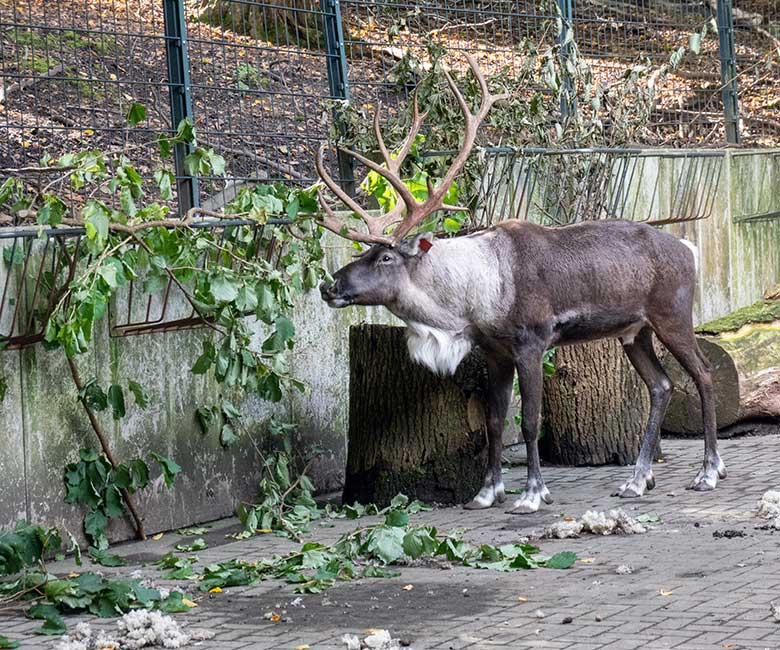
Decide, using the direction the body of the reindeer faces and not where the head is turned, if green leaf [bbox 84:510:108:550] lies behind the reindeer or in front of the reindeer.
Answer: in front

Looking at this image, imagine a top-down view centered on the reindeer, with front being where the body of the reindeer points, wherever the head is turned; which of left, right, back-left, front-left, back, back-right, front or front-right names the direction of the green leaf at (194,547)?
front-left

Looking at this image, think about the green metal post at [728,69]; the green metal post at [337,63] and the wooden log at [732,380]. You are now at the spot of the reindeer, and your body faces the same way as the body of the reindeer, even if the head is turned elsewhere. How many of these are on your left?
0

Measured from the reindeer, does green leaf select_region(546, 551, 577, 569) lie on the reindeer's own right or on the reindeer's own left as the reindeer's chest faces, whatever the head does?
on the reindeer's own left

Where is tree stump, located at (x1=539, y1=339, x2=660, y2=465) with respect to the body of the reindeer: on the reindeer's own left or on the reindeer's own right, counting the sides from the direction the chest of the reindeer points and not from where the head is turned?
on the reindeer's own right

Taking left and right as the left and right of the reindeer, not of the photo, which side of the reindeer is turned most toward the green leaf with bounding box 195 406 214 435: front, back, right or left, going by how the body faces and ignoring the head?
front

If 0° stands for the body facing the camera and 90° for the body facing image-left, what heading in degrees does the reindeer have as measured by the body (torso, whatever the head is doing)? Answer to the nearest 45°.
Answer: approximately 90°

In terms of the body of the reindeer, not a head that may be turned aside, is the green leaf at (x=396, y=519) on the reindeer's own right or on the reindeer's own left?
on the reindeer's own left

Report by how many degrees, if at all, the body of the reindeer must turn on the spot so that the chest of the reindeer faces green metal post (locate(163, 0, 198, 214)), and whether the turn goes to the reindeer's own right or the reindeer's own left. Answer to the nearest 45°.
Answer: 0° — it already faces it

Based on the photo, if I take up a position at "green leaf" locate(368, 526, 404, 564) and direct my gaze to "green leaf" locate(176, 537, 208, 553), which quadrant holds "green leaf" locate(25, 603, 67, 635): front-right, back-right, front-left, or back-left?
front-left

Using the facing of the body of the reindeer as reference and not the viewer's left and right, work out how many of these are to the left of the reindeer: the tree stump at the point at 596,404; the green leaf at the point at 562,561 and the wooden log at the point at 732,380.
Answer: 1

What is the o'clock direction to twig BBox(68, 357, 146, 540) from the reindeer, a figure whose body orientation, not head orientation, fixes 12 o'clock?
The twig is roughly at 11 o'clock from the reindeer.

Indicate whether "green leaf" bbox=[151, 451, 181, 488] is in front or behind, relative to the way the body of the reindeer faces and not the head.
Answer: in front
